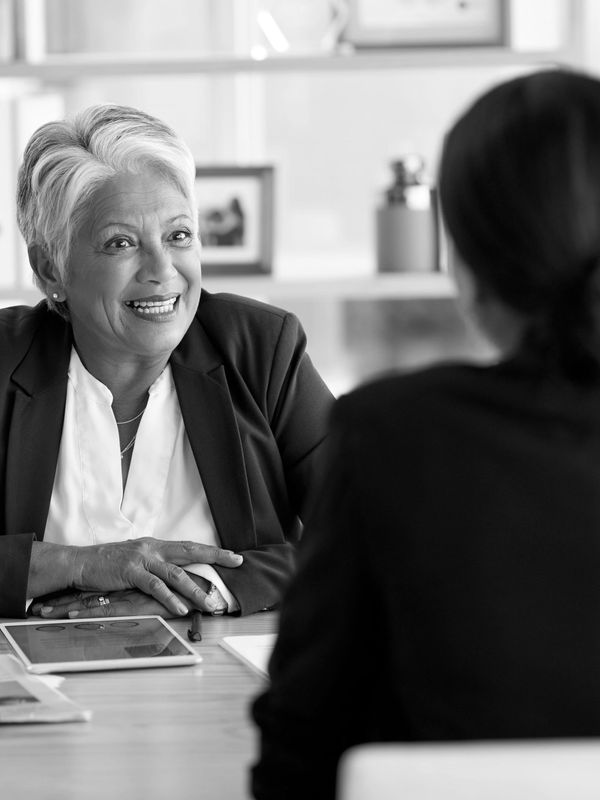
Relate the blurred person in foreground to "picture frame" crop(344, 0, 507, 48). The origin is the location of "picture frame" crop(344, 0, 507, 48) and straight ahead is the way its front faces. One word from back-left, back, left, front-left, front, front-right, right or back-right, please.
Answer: front

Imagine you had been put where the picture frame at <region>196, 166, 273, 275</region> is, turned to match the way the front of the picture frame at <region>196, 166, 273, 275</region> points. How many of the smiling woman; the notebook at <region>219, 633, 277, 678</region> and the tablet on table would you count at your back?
0

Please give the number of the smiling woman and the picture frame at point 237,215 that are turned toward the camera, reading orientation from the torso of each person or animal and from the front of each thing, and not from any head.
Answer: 2

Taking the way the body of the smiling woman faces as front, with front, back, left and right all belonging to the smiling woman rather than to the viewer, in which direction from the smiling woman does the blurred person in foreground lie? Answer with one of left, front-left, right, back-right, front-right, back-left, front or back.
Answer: front

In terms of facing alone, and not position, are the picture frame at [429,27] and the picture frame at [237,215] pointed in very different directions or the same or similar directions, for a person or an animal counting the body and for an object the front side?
same or similar directions

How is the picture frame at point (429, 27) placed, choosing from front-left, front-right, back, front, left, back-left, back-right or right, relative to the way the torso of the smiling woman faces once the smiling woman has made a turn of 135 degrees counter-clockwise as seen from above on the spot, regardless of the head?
front

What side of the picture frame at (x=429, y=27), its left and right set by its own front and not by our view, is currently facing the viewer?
front

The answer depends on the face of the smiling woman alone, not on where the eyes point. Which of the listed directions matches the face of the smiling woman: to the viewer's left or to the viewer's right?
to the viewer's right

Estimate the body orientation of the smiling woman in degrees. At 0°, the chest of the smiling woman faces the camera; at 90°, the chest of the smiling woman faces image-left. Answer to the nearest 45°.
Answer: approximately 0°

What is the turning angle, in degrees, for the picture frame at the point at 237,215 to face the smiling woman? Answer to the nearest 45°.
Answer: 0° — it already faces them

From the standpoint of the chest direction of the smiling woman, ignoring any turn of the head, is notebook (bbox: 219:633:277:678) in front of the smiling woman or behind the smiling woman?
in front

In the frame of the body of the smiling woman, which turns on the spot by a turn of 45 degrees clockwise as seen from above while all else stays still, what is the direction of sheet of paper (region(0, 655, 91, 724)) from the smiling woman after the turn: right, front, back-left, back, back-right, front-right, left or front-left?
front-left

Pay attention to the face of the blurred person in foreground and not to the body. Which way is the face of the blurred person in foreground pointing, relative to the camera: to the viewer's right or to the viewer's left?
to the viewer's left

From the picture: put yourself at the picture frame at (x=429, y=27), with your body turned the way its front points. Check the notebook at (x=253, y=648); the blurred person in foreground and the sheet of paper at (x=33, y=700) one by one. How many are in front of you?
3

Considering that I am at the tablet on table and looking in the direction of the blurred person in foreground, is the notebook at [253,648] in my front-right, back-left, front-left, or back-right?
front-left

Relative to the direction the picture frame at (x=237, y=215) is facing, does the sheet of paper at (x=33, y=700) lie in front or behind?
in front

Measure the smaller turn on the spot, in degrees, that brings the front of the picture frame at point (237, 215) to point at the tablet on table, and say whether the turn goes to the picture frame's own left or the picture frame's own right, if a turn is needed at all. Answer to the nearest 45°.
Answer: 0° — it already faces it

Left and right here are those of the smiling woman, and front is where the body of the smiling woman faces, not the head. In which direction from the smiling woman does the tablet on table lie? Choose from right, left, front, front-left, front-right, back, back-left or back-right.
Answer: front
